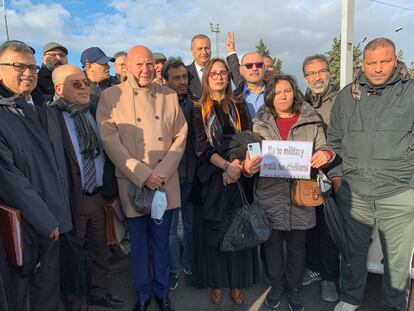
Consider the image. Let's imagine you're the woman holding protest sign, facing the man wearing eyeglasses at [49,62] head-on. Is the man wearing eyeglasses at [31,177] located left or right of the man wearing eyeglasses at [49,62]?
left

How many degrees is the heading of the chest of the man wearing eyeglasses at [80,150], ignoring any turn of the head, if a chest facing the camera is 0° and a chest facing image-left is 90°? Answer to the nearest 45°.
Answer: approximately 315°

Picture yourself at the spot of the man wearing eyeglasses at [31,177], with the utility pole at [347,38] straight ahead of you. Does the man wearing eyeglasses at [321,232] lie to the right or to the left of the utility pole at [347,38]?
right

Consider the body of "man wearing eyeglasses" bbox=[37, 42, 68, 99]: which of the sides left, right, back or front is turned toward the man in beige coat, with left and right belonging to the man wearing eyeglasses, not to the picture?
front

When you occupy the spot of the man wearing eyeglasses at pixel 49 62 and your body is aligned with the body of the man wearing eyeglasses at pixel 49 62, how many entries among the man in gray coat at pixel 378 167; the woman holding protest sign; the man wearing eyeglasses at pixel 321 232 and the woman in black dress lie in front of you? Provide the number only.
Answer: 4

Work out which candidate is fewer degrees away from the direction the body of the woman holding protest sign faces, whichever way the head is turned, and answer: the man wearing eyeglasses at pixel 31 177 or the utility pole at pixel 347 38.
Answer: the man wearing eyeglasses

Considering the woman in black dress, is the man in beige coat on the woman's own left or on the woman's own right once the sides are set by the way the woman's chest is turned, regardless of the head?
on the woman's own right

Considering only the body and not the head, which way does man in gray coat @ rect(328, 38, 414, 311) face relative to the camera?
toward the camera

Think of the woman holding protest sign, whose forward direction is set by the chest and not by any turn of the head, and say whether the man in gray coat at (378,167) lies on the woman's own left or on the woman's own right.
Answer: on the woman's own left

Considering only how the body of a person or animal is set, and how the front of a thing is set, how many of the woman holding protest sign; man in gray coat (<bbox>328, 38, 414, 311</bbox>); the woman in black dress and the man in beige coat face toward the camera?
4

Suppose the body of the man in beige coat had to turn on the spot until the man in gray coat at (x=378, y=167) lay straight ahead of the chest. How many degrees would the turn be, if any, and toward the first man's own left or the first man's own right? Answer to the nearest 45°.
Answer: approximately 90° to the first man's own left

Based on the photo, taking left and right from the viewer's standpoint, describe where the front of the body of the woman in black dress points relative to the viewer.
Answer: facing the viewer

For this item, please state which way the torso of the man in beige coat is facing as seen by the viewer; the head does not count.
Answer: toward the camera

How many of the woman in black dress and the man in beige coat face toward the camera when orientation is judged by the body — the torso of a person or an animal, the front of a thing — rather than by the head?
2
